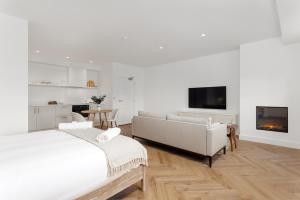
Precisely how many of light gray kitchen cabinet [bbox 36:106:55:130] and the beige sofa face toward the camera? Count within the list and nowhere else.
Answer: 1

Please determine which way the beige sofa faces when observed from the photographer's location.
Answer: facing away from the viewer and to the right of the viewer

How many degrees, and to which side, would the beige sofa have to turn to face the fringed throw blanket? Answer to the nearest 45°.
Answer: approximately 180°

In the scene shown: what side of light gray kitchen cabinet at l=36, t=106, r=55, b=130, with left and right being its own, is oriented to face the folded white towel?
front

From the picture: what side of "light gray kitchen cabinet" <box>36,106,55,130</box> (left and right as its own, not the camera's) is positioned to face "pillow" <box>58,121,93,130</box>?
front

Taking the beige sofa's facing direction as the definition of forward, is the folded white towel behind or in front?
behind

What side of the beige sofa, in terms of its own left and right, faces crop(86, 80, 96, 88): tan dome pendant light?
left

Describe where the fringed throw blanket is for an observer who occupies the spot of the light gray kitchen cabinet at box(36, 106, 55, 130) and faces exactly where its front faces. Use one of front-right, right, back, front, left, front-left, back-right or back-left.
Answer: front

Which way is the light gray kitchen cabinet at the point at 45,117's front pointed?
toward the camera

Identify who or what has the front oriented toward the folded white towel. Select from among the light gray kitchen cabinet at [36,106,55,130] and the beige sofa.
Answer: the light gray kitchen cabinet

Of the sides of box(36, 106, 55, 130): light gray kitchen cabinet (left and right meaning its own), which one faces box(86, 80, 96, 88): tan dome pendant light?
left

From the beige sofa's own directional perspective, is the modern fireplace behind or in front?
in front
